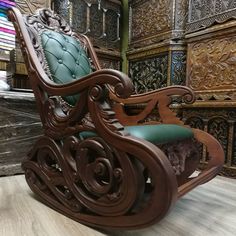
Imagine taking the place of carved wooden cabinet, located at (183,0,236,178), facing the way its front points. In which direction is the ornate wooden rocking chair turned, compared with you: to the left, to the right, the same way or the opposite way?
to the left

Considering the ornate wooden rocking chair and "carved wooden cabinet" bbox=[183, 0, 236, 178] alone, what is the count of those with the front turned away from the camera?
0

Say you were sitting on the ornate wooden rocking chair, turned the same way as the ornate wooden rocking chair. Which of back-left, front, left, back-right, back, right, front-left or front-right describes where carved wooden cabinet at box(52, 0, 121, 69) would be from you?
back-left

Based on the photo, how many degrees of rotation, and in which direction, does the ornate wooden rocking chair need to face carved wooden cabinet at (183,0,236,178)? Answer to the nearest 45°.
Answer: approximately 90° to its left

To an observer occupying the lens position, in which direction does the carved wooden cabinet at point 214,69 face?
facing the viewer and to the left of the viewer

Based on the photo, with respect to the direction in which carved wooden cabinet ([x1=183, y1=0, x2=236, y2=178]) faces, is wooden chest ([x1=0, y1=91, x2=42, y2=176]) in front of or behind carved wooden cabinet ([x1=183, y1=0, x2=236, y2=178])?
in front

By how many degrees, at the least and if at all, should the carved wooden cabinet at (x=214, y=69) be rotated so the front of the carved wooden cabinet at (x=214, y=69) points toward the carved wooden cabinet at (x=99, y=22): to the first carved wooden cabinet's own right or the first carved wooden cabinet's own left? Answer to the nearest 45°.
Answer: approximately 45° to the first carved wooden cabinet's own right

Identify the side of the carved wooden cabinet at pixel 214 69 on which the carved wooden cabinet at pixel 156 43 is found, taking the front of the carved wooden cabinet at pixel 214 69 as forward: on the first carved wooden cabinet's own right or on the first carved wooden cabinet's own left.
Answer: on the first carved wooden cabinet's own right

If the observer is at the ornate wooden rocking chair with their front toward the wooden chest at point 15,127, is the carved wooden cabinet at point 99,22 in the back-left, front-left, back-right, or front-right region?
front-right

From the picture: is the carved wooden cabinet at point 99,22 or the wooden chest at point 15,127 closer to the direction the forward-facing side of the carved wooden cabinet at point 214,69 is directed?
the wooden chest

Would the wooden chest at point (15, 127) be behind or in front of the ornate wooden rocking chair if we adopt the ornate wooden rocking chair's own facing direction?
behind
